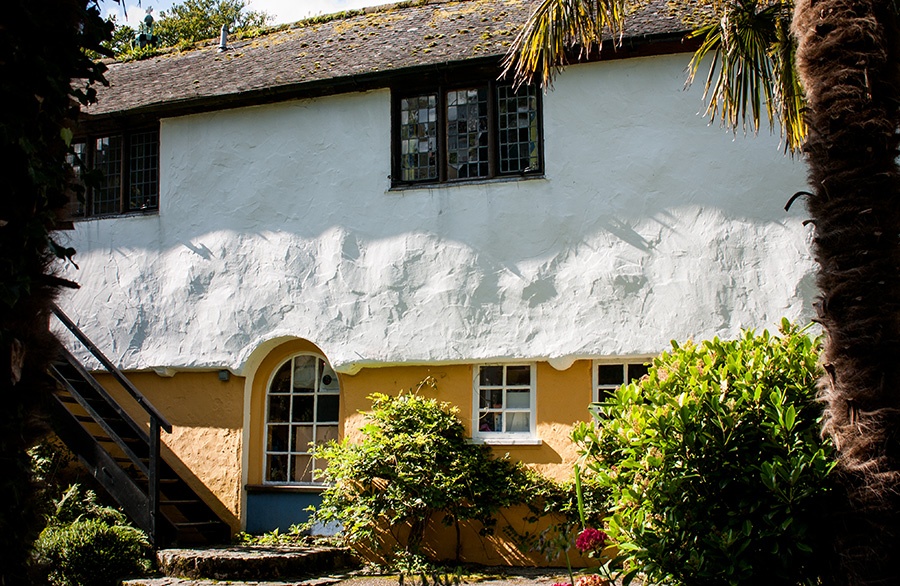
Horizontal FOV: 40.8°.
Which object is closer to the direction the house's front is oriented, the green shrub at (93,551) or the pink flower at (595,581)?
the pink flower

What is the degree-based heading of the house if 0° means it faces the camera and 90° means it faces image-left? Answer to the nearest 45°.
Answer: approximately 0°

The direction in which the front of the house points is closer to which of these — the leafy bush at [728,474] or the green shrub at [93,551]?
the leafy bush

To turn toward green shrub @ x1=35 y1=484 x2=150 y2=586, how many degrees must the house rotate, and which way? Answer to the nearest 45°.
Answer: approximately 45° to its right

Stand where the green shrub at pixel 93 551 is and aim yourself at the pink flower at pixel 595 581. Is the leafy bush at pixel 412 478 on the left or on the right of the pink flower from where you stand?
left

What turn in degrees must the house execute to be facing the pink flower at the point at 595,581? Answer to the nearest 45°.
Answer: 0° — it already faces it
